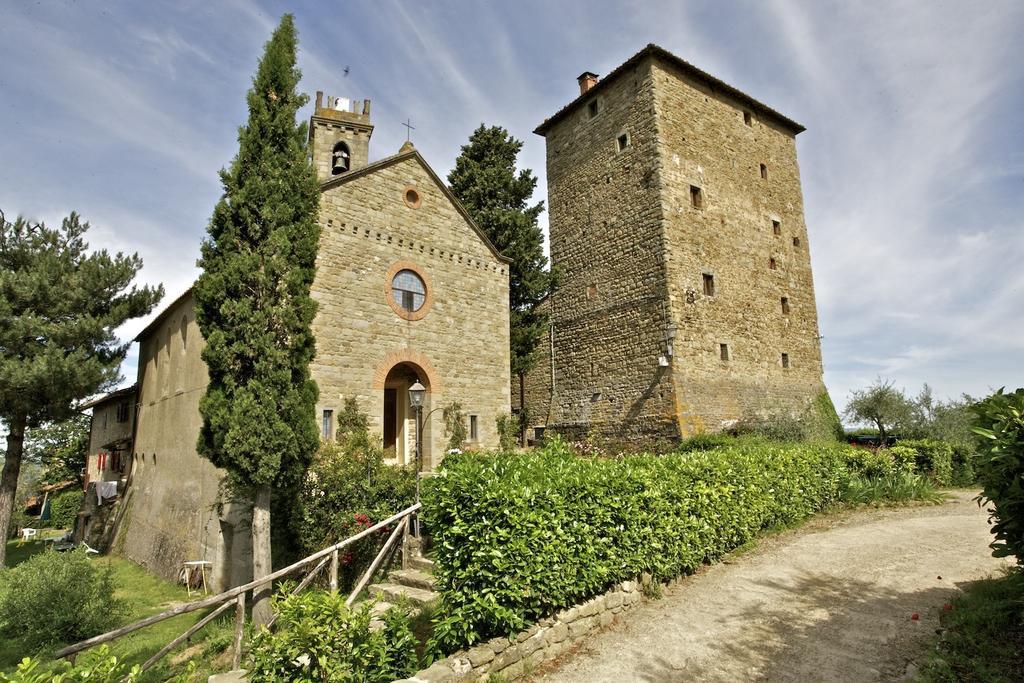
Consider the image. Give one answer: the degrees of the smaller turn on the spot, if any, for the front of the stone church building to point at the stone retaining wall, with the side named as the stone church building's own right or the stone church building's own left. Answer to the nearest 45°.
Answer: approximately 45° to the stone church building's own right

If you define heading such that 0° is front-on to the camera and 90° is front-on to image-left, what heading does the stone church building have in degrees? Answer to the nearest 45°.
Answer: approximately 315°

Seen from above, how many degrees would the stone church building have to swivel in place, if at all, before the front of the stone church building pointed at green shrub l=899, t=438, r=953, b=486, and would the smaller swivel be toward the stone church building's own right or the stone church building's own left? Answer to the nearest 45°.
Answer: approximately 45° to the stone church building's own left

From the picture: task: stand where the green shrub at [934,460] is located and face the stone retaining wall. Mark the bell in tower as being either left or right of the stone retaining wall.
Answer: right

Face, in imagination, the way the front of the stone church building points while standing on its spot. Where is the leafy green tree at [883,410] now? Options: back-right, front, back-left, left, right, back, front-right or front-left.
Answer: front-left

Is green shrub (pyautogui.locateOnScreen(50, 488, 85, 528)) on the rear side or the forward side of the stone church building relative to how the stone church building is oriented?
on the rear side
